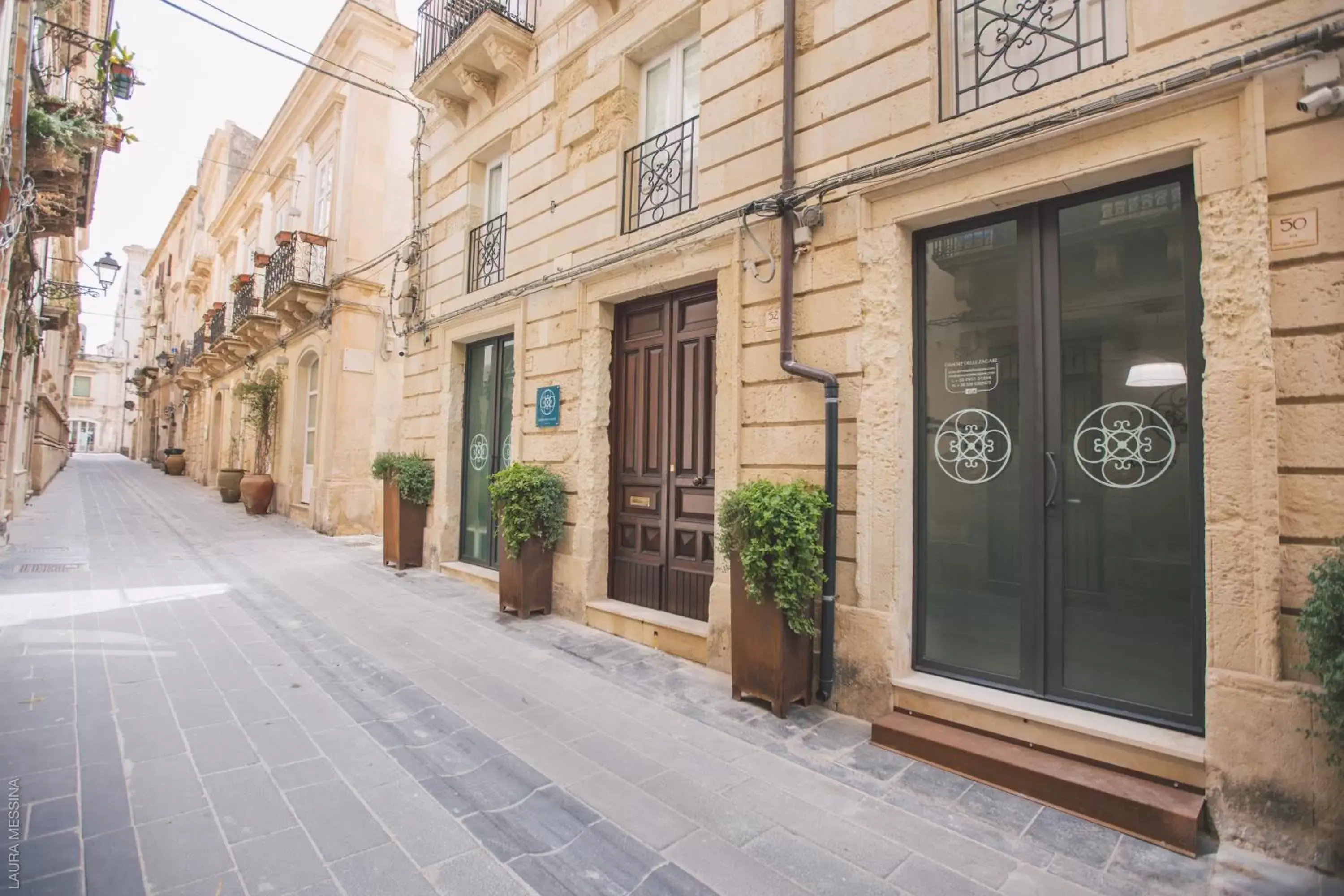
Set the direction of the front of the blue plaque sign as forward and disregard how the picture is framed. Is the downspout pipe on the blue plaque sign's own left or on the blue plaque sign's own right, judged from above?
on the blue plaque sign's own left

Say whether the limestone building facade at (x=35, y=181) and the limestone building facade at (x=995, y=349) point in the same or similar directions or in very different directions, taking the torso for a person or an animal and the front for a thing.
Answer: very different directions

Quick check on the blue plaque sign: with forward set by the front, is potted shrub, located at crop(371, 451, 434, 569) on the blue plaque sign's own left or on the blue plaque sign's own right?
on the blue plaque sign's own right

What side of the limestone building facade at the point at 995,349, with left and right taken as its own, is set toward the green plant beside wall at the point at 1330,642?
left

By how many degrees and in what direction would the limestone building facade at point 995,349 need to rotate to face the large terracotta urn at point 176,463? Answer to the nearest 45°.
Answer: approximately 90° to its right

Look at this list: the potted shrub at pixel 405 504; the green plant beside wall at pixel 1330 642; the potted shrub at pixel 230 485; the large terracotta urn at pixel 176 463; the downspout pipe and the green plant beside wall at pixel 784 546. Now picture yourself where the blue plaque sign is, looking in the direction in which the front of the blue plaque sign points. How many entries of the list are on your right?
3

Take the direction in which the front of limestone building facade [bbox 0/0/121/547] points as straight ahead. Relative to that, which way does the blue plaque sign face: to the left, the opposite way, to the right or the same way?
the opposite way

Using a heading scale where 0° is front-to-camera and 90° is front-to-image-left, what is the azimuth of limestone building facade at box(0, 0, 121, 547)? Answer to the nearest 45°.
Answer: approximately 270°
